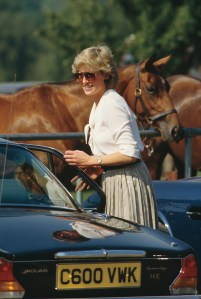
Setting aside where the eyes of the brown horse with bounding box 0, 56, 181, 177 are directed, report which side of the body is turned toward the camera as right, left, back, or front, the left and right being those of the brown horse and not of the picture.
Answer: right

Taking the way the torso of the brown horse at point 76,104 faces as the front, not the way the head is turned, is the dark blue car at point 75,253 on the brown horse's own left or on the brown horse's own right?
on the brown horse's own right

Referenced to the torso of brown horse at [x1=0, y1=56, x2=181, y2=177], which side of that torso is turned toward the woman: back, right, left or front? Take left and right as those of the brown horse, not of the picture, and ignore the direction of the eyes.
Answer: right

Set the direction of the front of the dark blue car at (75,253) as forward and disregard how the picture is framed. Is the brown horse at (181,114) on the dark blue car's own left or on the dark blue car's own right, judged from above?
on the dark blue car's own right

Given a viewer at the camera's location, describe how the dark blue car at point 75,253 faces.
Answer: facing away from the viewer and to the left of the viewer
